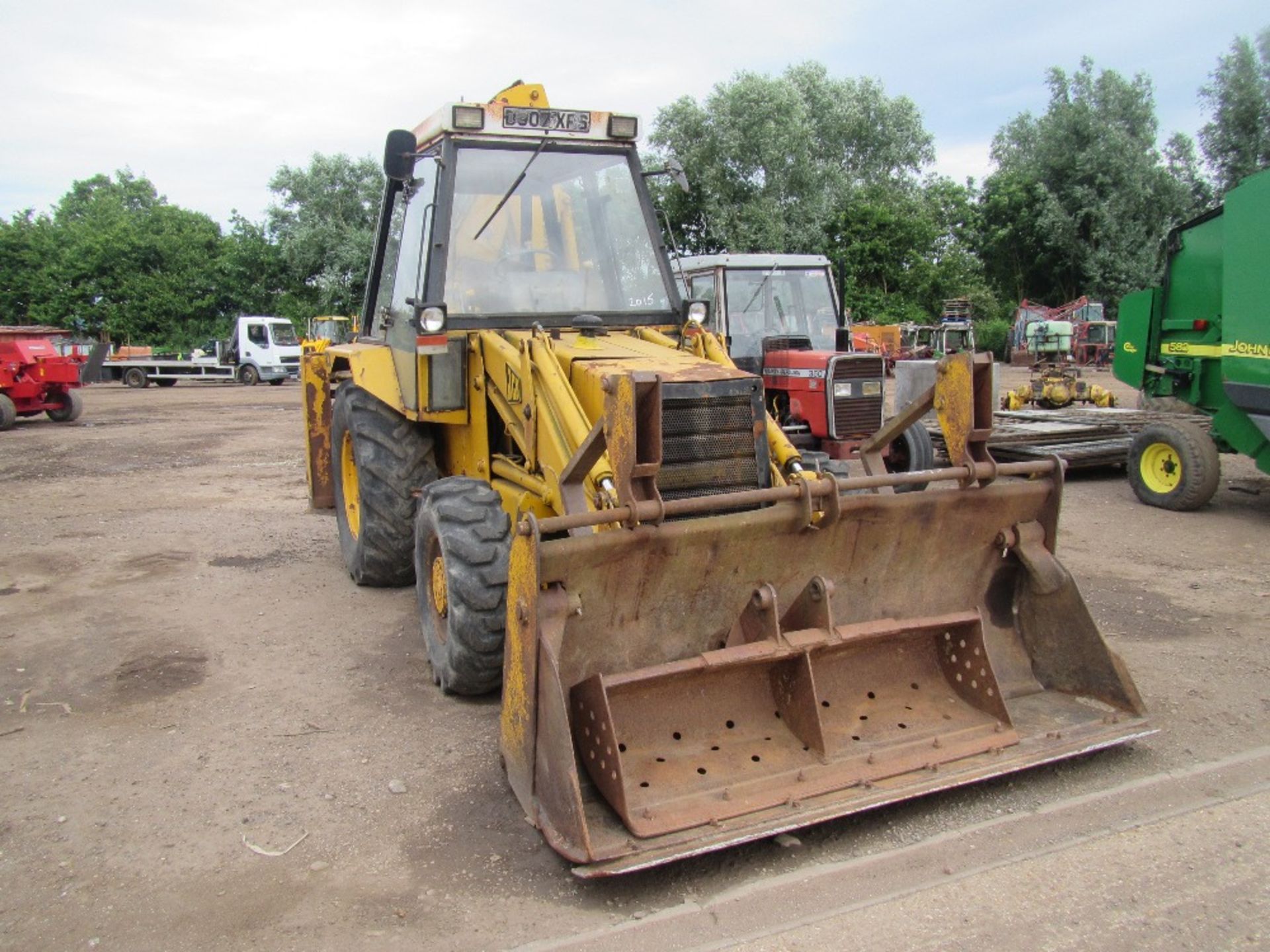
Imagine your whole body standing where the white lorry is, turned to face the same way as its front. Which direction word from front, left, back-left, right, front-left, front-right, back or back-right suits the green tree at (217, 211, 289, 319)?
back-left

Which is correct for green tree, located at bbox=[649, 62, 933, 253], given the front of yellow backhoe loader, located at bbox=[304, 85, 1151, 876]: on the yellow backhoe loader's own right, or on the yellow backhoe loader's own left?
on the yellow backhoe loader's own left

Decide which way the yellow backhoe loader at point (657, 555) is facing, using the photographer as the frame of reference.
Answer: facing the viewer and to the right of the viewer

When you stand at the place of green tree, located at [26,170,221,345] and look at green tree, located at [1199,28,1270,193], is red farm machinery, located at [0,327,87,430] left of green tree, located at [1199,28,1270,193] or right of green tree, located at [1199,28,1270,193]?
right

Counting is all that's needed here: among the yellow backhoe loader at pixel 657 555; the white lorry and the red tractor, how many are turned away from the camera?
0

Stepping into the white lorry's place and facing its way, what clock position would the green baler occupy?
The green baler is roughly at 1 o'clock from the white lorry.

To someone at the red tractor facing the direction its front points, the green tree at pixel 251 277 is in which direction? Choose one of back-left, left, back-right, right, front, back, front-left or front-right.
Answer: back

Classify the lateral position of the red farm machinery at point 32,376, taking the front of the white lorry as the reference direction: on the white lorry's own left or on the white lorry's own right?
on the white lorry's own right

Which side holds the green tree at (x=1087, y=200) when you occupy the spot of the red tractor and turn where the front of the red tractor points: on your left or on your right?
on your left

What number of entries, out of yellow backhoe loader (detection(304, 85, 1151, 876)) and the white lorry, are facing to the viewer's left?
0

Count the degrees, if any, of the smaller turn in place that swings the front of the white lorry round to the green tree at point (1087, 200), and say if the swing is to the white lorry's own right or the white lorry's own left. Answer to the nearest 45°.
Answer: approximately 45° to the white lorry's own left

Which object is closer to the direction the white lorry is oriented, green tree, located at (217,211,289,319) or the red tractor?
the red tractor

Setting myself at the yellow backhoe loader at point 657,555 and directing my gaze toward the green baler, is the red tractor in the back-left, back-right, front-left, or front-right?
front-left

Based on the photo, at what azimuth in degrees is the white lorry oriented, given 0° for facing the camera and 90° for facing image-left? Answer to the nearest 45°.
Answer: approximately 315°

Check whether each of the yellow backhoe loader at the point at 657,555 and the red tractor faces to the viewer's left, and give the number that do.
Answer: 0

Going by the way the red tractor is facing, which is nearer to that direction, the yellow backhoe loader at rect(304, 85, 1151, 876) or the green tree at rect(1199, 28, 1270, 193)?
the yellow backhoe loader
